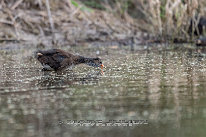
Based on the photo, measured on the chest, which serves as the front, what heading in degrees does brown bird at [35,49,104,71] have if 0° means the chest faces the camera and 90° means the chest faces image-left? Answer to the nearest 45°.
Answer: approximately 270°
